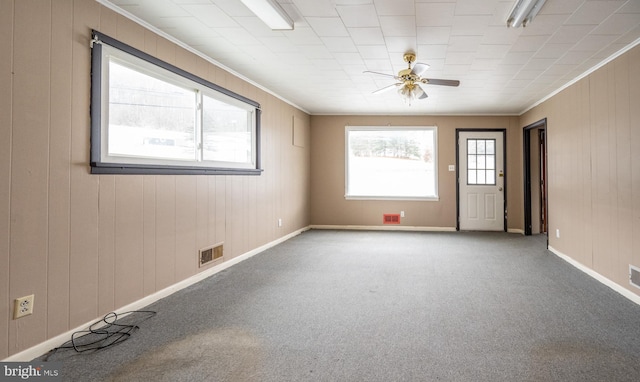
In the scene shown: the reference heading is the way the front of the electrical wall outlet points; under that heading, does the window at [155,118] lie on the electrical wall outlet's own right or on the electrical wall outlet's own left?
on the electrical wall outlet's own left

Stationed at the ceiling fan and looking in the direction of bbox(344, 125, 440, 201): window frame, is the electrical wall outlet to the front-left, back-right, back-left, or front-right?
back-left

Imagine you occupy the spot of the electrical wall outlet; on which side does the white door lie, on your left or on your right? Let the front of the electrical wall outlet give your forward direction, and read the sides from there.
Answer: on your left

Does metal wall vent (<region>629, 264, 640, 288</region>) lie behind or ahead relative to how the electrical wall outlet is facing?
ahead

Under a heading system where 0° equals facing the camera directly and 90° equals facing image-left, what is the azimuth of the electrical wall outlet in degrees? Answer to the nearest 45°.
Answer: approximately 315°

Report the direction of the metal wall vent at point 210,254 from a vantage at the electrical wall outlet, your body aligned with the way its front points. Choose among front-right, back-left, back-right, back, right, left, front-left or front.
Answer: left

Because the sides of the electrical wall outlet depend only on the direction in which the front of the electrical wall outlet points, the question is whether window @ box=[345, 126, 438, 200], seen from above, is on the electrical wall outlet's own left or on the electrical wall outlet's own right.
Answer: on the electrical wall outlet's own left
